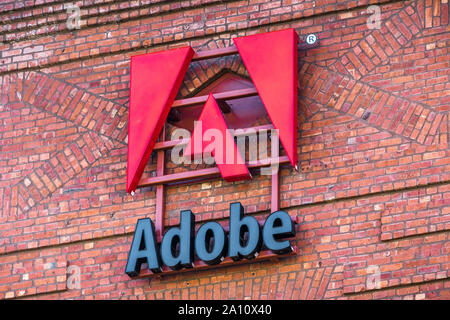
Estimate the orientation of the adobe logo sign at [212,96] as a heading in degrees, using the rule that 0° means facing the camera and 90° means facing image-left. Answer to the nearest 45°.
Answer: approximately 0°
